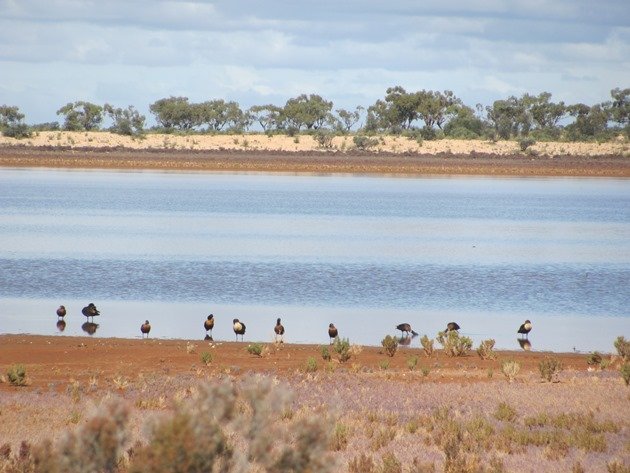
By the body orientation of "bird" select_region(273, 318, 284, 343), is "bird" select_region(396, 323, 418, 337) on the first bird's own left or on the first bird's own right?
on the first bird's own left

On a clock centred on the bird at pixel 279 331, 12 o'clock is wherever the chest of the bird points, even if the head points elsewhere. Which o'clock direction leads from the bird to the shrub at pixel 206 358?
The shrub is roughly at 1 o'clock from the bird.

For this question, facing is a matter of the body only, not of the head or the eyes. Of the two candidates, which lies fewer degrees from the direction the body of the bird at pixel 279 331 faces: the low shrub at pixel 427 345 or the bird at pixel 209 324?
the low shrub

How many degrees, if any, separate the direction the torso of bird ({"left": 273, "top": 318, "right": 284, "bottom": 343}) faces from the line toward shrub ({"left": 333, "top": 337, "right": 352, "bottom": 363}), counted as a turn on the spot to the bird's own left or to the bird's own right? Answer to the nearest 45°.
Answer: approximately 45° to the bird's own left

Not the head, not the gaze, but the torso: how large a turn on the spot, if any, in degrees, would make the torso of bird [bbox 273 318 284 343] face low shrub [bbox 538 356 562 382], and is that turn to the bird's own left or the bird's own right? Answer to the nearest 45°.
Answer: approximately 45° to the bird's own left

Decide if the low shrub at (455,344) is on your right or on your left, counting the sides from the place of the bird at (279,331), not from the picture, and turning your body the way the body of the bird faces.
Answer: on your left

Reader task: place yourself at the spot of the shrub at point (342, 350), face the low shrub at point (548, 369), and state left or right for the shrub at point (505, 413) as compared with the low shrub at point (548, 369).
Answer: right

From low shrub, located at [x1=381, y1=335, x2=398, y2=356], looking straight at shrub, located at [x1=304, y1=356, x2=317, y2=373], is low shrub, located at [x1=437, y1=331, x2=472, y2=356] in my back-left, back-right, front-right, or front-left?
back-left
